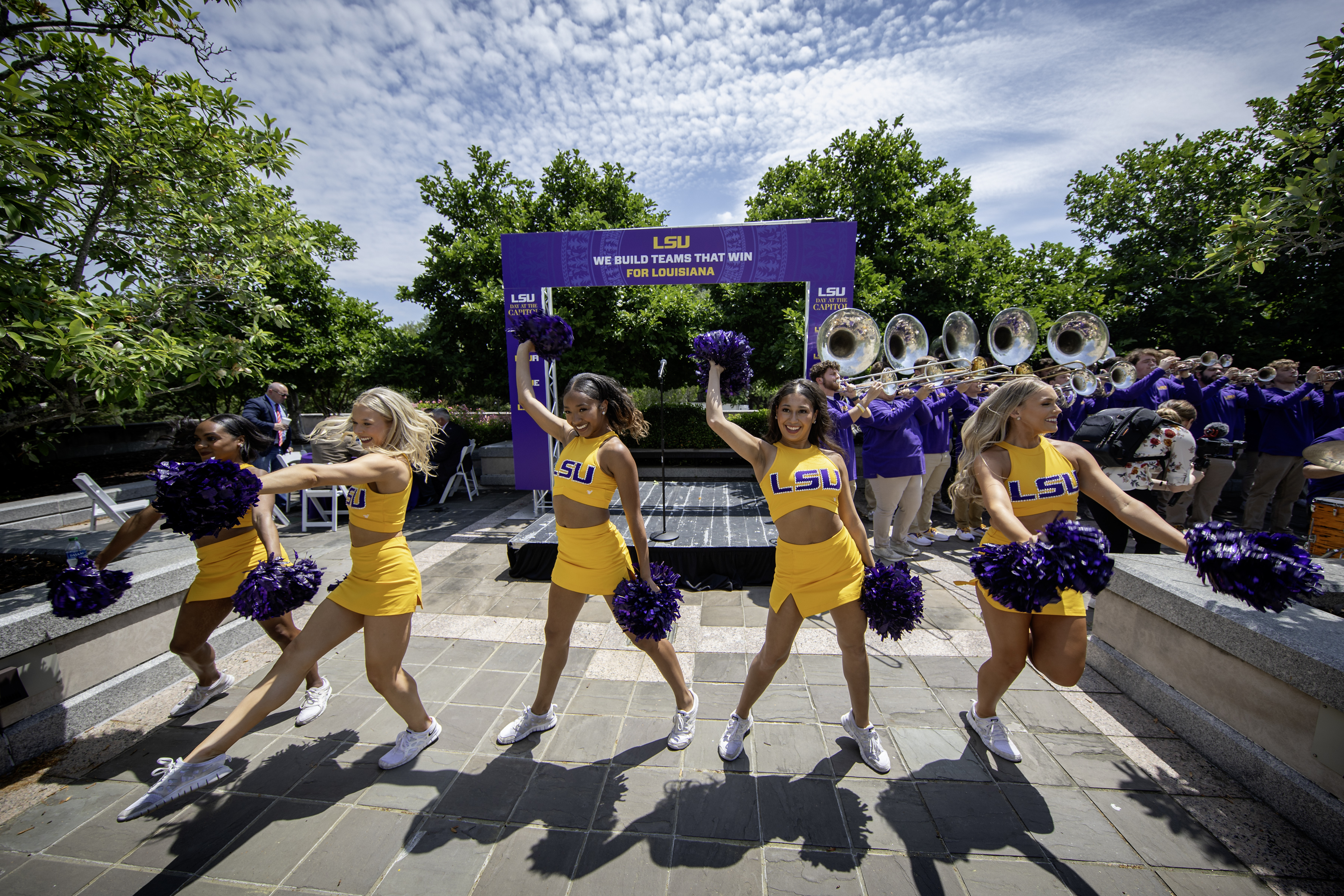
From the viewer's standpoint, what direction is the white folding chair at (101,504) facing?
to the viewer's right

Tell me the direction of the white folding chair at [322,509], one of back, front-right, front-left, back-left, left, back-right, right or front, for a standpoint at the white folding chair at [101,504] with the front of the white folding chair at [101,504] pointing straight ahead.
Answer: front-left

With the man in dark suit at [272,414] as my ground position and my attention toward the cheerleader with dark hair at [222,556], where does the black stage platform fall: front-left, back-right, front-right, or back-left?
front-left

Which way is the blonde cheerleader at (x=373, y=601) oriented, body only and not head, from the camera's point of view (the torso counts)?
to the viewer's left

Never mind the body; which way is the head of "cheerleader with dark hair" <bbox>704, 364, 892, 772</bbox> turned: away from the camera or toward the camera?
toward the camera

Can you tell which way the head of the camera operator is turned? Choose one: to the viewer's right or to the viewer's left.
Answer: to the viewer's right

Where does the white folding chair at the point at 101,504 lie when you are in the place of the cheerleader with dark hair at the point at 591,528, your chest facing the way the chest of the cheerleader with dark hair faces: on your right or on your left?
on your right

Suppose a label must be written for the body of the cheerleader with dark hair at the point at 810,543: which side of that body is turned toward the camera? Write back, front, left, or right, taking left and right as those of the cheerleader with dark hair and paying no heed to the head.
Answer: front

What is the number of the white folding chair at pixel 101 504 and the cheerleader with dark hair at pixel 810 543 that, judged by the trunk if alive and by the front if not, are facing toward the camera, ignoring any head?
1

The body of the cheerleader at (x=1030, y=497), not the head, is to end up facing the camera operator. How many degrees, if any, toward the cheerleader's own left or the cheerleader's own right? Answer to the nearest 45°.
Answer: approximately 135° to the cheerleader's own left

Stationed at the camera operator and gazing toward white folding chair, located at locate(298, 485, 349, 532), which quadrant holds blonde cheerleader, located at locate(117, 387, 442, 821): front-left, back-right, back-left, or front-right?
front-left

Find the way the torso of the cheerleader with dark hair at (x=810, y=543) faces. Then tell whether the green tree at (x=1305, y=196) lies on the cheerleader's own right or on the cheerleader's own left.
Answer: on the cheerleader's own left

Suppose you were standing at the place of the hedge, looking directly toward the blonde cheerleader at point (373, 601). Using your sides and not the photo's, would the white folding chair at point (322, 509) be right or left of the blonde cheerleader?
right

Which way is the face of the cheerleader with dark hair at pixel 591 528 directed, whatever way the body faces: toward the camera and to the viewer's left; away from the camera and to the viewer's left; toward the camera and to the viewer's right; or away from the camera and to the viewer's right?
toward the camera and to the viewer's left
